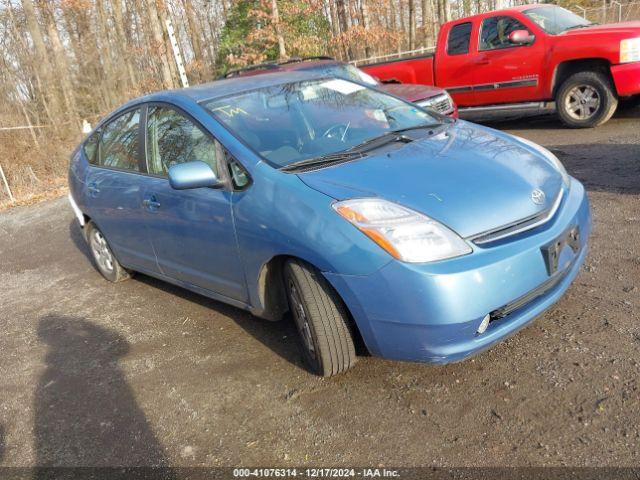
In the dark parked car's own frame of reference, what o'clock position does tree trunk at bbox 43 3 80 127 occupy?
The tree trunk is roughly at 6 o'clock from the dark parked car.

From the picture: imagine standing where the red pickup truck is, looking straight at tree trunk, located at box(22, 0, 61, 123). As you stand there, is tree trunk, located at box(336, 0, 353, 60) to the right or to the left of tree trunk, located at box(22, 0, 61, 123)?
right

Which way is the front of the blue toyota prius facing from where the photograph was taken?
facing the viewer and to the right of the viewer

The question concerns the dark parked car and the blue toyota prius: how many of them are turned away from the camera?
0

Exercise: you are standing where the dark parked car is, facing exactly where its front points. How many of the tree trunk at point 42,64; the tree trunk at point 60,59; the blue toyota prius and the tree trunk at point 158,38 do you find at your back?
3

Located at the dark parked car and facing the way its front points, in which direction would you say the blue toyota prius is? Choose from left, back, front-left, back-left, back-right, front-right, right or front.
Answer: front-right

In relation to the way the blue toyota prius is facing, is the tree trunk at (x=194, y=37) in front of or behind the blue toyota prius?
behind

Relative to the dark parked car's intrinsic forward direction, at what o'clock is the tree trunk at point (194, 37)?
The tree trunk is roughly at 7 o'clock from the dark parked car.

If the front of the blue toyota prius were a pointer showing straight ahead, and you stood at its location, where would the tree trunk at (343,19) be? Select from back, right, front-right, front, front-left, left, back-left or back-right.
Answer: back-left

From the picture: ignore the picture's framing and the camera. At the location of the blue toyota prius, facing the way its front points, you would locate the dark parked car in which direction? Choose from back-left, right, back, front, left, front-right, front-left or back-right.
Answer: back-left

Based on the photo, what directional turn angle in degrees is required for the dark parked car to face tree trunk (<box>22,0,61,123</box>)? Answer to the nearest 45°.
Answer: approximately 180°
